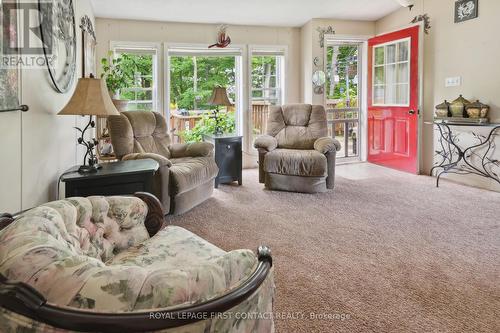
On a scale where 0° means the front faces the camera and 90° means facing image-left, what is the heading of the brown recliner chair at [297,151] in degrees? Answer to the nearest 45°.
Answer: approximately 0°

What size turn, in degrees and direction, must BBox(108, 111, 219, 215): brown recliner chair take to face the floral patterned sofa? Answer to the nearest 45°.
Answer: approximately 45° to its right

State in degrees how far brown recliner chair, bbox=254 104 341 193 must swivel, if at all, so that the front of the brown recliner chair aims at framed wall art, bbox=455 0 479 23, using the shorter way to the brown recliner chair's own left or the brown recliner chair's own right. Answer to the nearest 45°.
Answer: approximately 90° to the brown recliner chair's own left

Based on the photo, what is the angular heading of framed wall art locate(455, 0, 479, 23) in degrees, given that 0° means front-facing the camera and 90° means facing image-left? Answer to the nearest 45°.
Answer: approximately 45°

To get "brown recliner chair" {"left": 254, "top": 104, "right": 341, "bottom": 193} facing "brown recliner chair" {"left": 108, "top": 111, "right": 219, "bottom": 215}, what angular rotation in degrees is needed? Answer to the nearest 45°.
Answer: approximately 45° to its right
